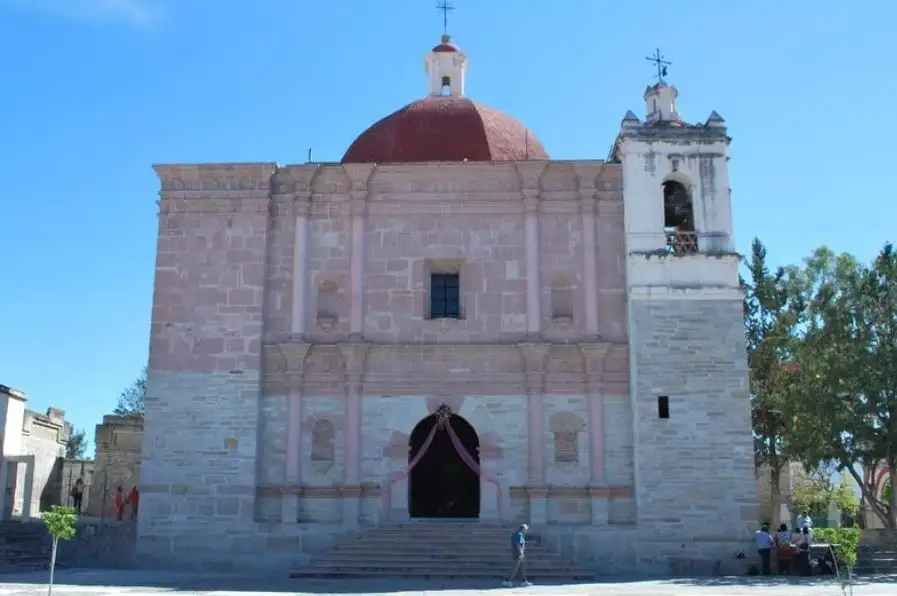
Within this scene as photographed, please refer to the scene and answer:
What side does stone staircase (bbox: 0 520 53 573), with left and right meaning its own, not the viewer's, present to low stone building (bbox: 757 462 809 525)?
left

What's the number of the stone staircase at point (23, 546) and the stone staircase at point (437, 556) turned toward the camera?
2

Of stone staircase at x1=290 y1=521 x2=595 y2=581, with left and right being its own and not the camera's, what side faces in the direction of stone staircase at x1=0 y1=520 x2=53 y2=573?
right

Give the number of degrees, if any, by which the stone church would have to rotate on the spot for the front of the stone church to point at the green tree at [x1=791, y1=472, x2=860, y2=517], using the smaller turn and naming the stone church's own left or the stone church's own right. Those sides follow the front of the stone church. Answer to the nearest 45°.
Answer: approximately 135° to the stone church's own left

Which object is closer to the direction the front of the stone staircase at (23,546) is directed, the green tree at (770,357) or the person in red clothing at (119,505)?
the green tree

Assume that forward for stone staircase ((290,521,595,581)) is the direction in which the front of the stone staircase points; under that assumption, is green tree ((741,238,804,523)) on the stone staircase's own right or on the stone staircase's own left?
on the stone staircase's own left

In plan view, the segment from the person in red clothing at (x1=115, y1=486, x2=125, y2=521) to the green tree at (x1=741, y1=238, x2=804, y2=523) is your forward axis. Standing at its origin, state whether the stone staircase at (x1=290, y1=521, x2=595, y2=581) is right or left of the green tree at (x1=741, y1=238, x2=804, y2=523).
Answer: right

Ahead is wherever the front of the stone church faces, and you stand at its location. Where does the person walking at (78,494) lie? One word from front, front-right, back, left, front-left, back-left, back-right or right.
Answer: back-right

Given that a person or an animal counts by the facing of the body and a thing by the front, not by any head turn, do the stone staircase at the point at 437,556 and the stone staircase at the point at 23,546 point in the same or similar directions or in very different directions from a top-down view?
same or similar directions

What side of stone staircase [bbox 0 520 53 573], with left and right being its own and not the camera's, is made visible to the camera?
front

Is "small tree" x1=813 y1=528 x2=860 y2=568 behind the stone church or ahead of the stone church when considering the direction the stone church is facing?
ahead

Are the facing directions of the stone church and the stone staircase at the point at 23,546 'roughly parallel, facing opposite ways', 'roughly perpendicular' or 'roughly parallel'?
roughly parallel

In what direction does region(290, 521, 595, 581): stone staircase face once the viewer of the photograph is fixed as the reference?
facing the viewer

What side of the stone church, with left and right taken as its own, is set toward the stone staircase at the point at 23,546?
right

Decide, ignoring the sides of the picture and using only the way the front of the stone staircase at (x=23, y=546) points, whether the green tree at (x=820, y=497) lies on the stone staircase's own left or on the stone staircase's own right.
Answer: on the stone staircase's own left

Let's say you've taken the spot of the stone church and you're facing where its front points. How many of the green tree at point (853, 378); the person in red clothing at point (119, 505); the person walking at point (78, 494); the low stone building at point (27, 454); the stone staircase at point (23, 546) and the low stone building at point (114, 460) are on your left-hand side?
1

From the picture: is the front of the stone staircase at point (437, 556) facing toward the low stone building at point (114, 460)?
no
